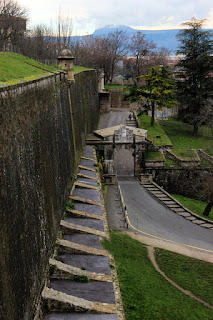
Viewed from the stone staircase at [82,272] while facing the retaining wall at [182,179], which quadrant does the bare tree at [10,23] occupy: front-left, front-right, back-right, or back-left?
front-left

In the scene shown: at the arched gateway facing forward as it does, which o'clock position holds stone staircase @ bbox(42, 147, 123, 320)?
The stone staircase is roughly at 12 o'clock from the arched gateway.

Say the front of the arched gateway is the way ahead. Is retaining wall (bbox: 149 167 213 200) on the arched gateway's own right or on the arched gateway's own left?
on the arched gateway's own left

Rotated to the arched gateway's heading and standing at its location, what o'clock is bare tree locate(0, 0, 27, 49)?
The bare tree is roughly at 4 o'clock from the arched gateway.

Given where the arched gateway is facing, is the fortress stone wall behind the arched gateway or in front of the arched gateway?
in front

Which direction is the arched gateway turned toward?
toward the camera

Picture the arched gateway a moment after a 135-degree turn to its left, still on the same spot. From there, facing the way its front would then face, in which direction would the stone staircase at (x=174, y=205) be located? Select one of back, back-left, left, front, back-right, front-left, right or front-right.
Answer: right
